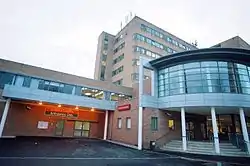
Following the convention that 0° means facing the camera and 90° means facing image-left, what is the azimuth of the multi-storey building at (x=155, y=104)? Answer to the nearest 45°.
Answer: approximately 0°
